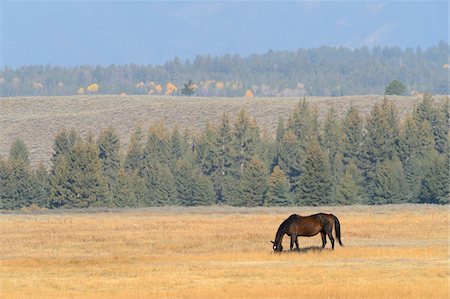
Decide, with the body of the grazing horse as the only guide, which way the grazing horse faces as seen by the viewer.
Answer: to the viewer's left
